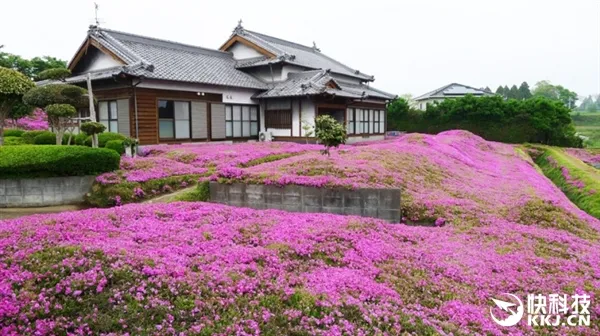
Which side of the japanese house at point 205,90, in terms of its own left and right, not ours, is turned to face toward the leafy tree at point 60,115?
right

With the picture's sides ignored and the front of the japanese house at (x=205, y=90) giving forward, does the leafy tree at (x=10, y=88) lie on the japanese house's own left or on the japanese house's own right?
on the japanese house's own right

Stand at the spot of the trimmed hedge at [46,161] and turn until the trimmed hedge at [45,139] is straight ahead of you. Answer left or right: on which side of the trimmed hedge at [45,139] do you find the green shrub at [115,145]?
right

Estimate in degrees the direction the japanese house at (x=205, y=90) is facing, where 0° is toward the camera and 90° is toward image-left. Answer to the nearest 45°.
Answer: approximately 315°

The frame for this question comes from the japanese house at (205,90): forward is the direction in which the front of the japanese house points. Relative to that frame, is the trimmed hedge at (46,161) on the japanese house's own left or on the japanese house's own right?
on the japanese house's own right

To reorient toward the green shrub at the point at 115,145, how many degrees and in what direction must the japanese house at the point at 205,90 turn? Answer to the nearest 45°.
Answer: approximately 45° to its right

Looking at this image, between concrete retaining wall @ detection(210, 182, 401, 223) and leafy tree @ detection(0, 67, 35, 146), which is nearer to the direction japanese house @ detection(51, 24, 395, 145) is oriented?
the concrete retaining wall

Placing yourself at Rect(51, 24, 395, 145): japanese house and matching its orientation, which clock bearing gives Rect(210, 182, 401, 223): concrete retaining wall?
The concrete retaining wall is roughly at 1 o'clock from the japanese house.

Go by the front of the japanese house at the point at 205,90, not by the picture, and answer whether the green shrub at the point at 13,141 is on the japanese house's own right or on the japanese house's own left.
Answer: on the japanese house's own right

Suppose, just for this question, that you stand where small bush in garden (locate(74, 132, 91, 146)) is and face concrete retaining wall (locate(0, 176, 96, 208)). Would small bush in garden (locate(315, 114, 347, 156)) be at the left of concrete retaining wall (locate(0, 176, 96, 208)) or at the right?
left

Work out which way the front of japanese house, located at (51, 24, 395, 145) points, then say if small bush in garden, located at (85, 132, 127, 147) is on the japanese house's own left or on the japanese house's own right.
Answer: on the japanese house's own right
